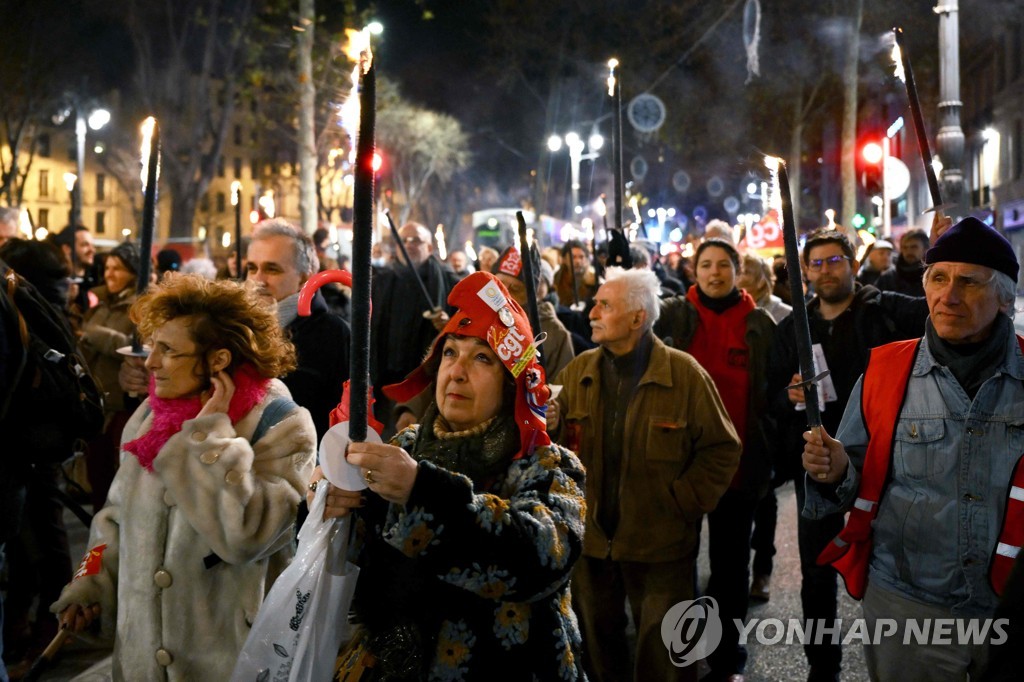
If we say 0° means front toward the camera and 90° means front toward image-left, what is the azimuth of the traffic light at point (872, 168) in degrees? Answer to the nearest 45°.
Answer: approximately 0°

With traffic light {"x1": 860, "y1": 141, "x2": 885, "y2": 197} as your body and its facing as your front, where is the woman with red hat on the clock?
The woman with red hat is roughly at 12 o'clock from the traffic light.

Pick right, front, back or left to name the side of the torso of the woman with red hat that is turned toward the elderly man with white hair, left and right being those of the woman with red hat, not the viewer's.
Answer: back

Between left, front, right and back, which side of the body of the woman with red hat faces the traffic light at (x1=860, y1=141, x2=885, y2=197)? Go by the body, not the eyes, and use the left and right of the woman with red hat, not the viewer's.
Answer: back

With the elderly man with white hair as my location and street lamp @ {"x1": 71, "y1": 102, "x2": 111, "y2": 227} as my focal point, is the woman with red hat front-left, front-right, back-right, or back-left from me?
back-left

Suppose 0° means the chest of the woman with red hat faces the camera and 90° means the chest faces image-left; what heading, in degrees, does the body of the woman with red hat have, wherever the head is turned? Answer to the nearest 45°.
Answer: approximately 45°

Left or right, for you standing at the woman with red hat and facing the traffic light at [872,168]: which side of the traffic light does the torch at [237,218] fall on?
left

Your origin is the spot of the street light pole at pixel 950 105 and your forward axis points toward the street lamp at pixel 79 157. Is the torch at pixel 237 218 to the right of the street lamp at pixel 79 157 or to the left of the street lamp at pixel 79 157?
left

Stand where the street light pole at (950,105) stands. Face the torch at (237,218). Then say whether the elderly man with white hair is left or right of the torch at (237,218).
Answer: left

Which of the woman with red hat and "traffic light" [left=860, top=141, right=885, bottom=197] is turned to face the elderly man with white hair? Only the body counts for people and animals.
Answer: the traffic light
